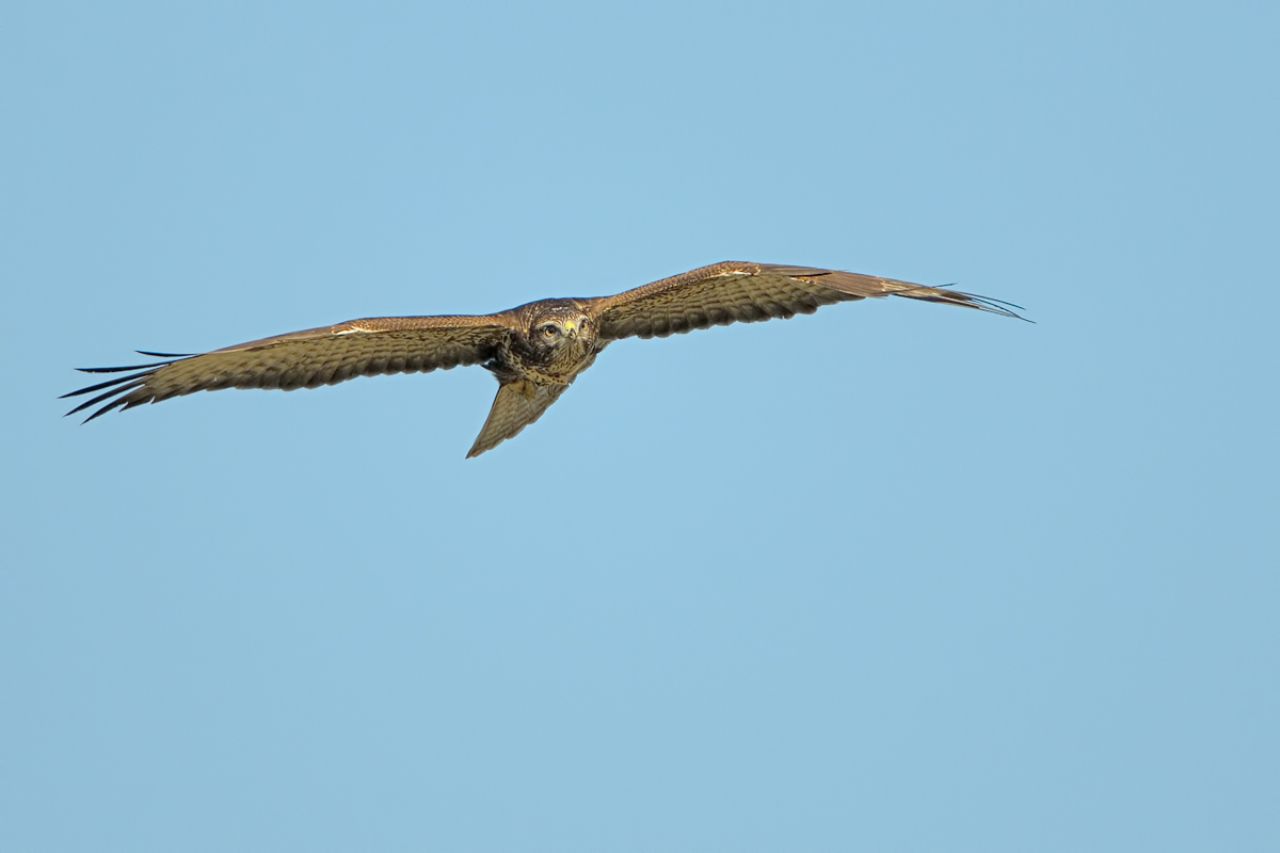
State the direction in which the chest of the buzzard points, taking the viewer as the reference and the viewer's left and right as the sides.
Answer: facing the viewer
